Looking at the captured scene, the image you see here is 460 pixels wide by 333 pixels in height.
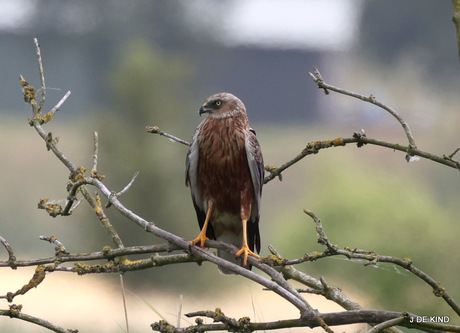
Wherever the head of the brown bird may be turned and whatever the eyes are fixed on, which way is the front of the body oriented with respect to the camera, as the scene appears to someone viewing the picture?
toward the camera
